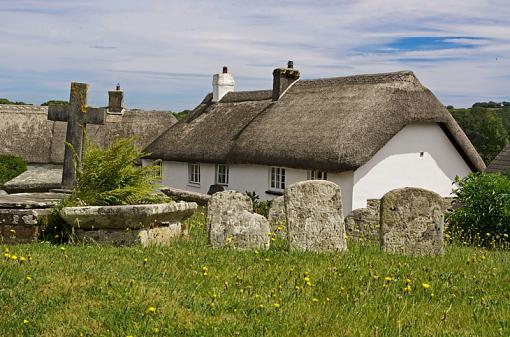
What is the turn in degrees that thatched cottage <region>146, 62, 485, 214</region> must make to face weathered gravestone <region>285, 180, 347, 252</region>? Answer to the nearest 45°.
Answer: approximately 45° to its left

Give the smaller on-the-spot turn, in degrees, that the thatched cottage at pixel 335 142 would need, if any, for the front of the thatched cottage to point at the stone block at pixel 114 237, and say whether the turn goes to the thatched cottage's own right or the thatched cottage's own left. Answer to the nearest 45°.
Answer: approximately 45° to the thatched cottage's own left

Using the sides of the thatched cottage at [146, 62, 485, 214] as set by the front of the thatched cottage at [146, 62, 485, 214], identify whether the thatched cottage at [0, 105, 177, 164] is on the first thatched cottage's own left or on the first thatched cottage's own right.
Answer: on the first thatched cottage's own right

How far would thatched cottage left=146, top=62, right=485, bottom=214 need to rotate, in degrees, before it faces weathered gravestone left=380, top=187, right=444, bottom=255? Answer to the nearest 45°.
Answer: approximately 45° to its left

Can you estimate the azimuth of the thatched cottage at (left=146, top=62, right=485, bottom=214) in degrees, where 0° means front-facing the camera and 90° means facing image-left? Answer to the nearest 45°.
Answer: approximately 45°

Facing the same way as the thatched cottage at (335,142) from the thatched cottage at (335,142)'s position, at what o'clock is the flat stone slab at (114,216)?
The flat stone slab is roughly at 11 o'clock from the thatched cottage.

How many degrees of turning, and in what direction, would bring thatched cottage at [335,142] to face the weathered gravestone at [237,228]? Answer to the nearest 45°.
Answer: approximately 45° to its left

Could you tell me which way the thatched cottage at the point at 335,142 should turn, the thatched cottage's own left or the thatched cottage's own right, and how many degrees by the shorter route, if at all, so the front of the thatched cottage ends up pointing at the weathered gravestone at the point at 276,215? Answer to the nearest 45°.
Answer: approximately 45° to the thatched cottage's own left

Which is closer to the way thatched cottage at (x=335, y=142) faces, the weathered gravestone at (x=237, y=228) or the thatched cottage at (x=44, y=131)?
the weathered gravestone
